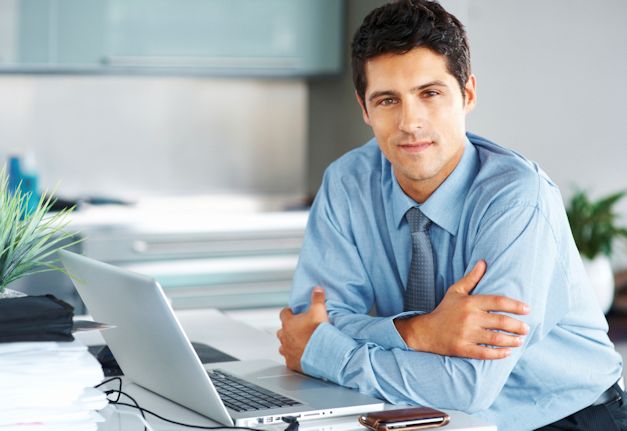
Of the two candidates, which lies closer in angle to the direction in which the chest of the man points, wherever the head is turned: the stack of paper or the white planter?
the stack of paper

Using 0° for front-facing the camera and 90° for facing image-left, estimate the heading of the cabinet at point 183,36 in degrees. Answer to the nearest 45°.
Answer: approximately 0°

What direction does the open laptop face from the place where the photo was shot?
facing away from the viewer and to the right of the viewer

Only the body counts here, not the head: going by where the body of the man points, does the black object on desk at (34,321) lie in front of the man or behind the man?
in front

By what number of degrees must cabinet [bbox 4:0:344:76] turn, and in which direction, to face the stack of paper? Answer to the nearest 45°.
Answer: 0° — it already faces it

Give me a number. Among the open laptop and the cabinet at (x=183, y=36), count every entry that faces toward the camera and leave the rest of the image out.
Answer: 1

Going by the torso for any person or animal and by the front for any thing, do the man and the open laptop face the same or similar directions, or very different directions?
very different directions

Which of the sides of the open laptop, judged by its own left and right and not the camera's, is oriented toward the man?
front
